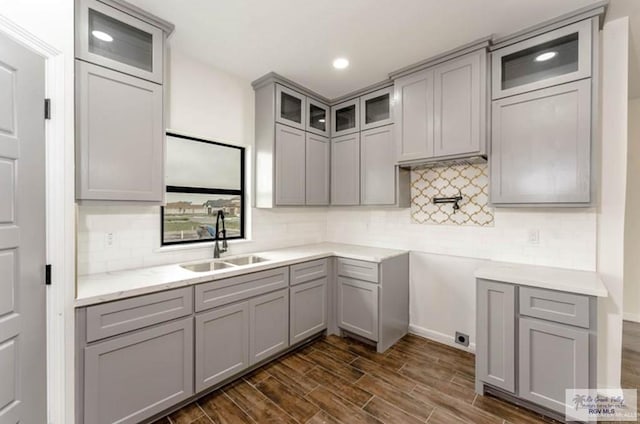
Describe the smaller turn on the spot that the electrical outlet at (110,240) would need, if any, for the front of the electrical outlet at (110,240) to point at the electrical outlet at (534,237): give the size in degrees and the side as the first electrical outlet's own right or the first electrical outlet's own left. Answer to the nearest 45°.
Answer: approximately 45° to the first electrical outlet's own left

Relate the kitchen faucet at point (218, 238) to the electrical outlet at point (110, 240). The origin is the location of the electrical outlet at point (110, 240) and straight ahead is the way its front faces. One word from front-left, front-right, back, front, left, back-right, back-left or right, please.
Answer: left

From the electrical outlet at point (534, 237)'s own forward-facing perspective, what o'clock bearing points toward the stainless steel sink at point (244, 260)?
The stainless steel sink is roughly at 2 o'clock from the electrical outlet.

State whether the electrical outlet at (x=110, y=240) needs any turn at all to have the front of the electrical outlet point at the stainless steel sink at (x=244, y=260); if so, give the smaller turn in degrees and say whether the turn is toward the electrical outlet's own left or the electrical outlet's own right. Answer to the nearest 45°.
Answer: approximately 90° to the electrical outlet's own left

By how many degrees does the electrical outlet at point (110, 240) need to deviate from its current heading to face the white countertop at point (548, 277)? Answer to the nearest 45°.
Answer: approximately 45° to its left

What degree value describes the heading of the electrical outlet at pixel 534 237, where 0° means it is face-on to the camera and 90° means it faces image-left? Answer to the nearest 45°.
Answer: approximately 0°

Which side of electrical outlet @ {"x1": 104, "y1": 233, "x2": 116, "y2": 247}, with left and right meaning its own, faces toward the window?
left

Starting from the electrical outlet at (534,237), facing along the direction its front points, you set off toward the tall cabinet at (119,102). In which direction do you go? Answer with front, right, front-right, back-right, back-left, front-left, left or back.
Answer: front-right

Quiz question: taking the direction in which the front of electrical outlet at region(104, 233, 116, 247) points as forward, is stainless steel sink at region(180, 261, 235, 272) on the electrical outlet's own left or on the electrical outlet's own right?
on the electrical outlet's own left

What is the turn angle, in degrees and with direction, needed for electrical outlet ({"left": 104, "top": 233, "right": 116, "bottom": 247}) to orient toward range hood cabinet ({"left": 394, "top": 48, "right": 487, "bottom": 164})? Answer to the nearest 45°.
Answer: approximately 45° to its left

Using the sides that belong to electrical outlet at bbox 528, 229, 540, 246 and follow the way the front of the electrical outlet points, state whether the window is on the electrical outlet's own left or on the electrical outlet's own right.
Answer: on the electrical outlet's own right

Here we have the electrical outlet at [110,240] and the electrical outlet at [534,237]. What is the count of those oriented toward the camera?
2
